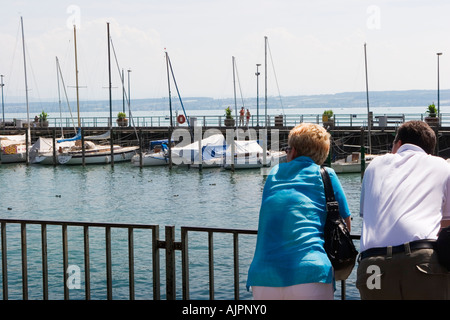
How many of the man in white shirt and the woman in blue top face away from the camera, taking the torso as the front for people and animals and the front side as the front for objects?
2

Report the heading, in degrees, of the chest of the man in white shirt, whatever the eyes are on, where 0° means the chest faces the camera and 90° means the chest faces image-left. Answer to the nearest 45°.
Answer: approximately 180°

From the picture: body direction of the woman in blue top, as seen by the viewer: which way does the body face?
away from the camera

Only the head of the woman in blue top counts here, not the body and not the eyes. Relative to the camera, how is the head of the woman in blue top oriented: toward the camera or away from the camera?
away from the camera
